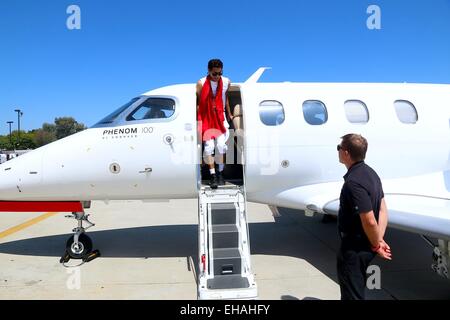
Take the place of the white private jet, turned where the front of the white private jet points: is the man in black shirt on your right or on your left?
on your left

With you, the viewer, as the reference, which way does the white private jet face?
facing to the left of the viewer
